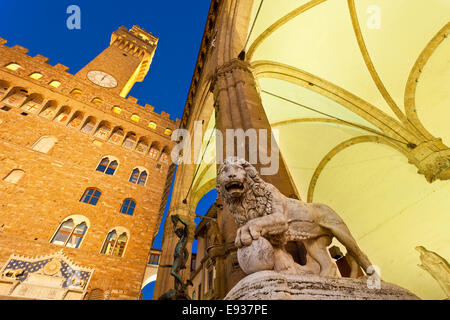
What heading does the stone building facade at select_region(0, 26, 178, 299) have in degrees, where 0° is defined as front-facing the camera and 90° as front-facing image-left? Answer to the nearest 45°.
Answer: approximately 315°
